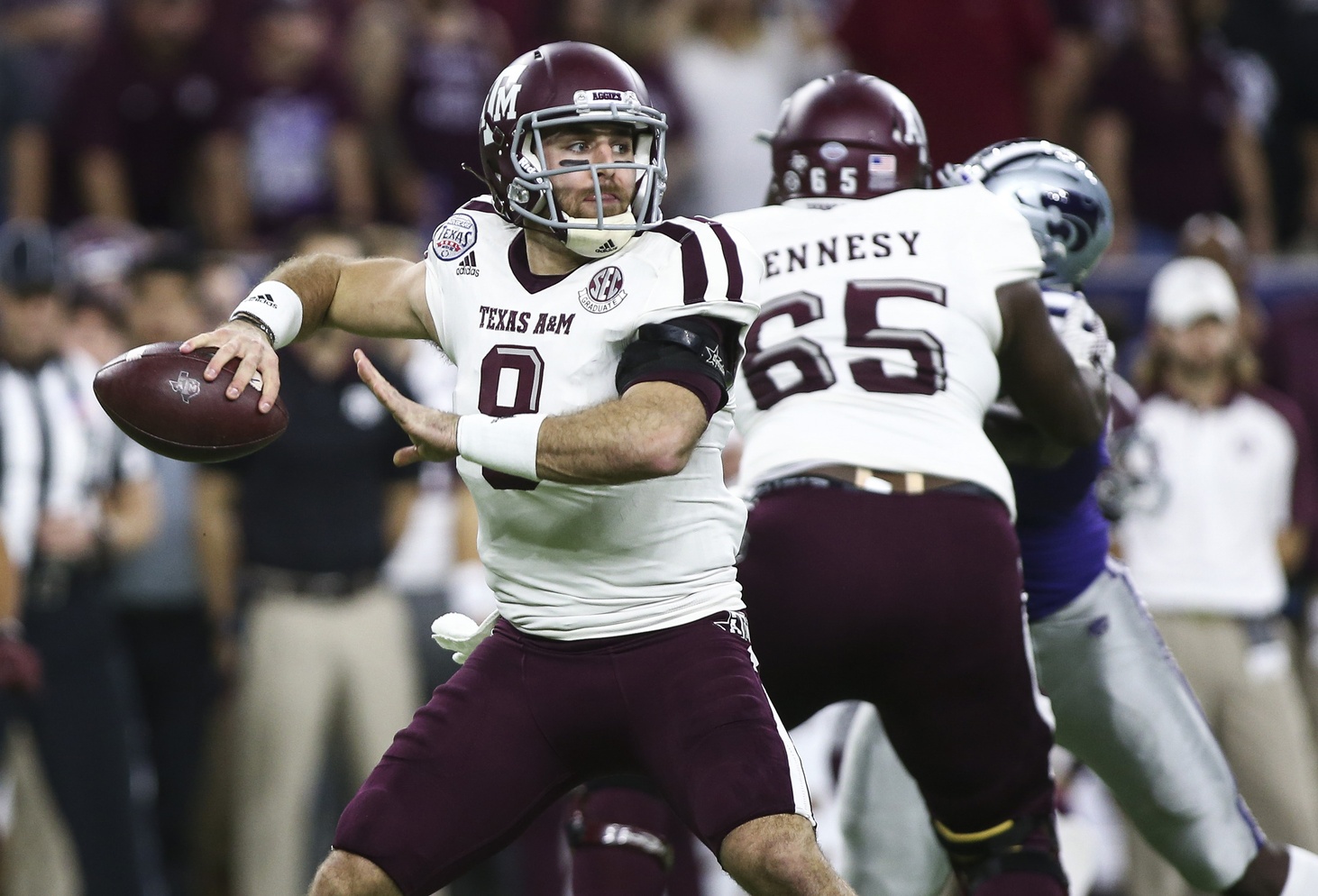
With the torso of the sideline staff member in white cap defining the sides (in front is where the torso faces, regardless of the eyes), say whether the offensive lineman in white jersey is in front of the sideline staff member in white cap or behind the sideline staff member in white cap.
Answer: in front

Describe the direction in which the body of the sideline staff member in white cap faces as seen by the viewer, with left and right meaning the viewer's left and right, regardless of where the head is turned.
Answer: facing the viewer

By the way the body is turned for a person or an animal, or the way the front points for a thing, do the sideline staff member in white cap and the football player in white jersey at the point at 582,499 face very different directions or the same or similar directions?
same or similar directions

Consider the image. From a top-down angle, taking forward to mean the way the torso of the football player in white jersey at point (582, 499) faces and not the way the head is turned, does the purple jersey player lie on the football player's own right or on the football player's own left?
on the football player's own left

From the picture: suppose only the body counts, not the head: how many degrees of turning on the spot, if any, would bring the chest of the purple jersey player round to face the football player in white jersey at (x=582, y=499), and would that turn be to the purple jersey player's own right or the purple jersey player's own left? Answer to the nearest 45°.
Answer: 0° — they already face them

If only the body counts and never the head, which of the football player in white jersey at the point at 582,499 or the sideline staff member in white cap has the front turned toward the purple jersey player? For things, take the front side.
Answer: the sideline staff member in white cap

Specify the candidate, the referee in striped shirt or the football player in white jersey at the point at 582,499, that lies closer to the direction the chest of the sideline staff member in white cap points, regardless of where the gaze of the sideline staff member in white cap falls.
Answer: the football player in white jersey

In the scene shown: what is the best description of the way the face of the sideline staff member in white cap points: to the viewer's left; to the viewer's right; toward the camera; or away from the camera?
toward the camera

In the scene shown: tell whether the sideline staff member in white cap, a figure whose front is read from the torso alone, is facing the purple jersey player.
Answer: yes

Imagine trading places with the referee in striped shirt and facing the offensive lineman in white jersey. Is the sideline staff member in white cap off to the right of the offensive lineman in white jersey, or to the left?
left

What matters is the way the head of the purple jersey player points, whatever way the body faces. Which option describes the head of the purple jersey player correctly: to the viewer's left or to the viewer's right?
to the viewer's left

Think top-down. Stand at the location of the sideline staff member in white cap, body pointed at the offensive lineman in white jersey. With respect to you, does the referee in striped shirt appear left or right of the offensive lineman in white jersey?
right

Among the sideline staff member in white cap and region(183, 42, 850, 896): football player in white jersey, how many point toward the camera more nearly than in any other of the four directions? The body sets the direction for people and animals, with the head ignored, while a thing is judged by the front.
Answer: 2

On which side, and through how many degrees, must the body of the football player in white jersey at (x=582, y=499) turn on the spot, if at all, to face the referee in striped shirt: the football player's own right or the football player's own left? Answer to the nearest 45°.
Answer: approximately 135° to the football player's own right

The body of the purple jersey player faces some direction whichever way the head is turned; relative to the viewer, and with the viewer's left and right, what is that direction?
facing the viewer and to the left of the viewer
